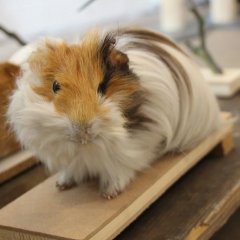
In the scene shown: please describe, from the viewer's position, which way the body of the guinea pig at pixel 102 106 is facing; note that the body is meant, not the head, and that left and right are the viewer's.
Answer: facing the viewer and to the left of the viewer

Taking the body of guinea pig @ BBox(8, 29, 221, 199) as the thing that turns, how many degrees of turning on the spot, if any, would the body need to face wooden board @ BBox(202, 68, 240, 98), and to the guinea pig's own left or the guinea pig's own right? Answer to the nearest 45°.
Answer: approximately 180°

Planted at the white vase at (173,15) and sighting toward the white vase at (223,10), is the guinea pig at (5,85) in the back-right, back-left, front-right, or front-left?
back-right

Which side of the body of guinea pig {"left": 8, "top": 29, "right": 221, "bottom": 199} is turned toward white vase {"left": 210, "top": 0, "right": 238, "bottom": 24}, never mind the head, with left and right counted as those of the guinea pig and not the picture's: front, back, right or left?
back
